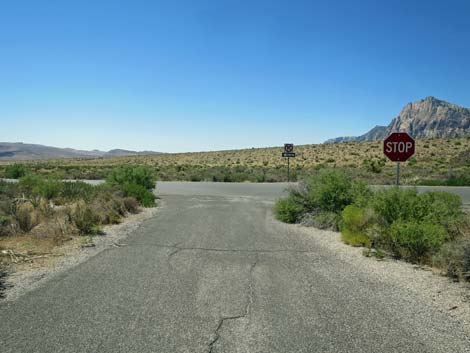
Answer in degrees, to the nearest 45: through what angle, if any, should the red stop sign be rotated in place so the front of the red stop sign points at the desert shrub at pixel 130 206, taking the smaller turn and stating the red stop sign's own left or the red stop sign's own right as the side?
approximately 90° to the red stop sign's own right

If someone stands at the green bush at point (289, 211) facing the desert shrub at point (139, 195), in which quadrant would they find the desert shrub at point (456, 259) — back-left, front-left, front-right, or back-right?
back-left

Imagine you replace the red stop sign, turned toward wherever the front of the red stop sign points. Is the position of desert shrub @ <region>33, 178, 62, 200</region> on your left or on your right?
on your right

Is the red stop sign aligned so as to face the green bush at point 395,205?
yes

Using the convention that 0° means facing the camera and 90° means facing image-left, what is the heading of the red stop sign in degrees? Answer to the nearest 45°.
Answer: approximately 0°

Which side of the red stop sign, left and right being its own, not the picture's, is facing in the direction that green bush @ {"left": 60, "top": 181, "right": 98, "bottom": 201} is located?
right

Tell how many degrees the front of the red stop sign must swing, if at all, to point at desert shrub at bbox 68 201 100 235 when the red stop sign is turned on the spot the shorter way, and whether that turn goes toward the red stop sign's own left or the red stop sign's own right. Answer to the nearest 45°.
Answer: approximately 45° to the red stop sign's own right

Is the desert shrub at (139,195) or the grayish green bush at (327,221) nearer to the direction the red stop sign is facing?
the grayish green bush

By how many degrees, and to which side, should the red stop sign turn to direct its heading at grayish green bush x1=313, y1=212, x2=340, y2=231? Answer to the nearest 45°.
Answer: approximately 45° to its right
